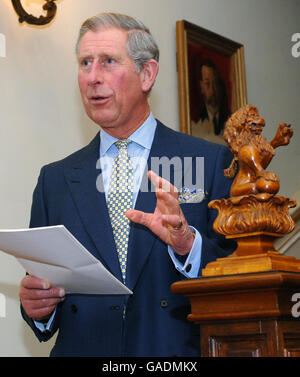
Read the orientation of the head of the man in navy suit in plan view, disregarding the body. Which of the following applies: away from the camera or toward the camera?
toward the camera

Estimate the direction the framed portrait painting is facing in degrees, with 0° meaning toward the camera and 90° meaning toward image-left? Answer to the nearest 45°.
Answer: approximately 315°

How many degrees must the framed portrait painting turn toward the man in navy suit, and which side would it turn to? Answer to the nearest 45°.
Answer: approximately 45° to its right

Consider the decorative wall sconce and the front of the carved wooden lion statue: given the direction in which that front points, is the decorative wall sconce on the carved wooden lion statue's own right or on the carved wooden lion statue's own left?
on the carved wooden lion statue's own left

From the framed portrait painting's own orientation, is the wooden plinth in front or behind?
in front

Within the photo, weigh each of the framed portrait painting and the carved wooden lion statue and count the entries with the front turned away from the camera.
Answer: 0

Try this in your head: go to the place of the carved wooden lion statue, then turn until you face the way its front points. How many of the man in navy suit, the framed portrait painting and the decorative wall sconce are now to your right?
0

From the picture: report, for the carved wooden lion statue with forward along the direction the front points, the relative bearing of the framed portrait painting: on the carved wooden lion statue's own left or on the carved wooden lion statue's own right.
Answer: on the carved wooden lion statue's own left

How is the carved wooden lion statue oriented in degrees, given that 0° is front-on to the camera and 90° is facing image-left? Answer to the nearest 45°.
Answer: approximately 270°

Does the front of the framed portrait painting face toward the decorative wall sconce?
no
